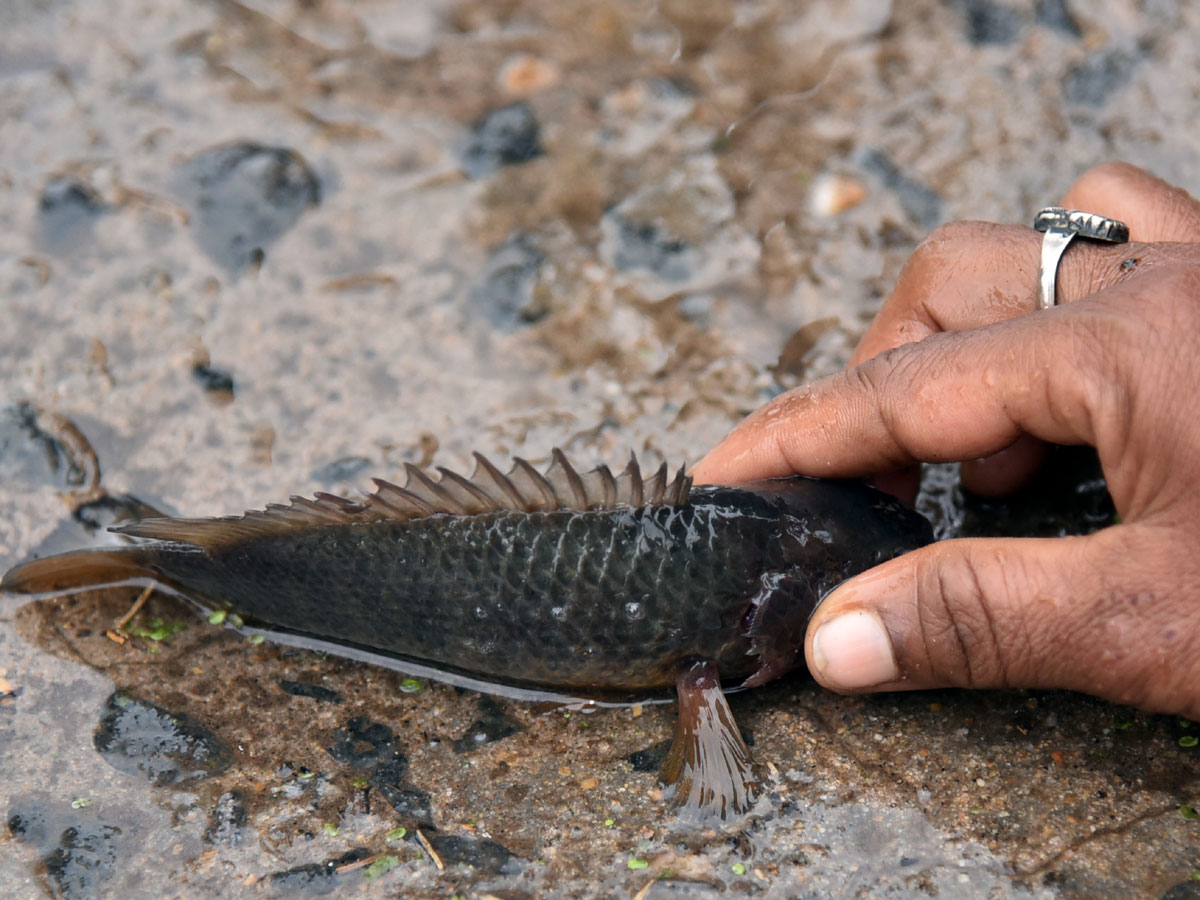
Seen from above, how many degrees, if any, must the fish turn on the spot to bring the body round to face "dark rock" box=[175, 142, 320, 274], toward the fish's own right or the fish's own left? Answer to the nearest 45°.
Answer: approximately 135° to the fish's own left

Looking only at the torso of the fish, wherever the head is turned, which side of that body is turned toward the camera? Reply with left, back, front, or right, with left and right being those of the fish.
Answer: right

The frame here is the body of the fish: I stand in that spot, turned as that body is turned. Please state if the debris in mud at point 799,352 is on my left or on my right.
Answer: on my left

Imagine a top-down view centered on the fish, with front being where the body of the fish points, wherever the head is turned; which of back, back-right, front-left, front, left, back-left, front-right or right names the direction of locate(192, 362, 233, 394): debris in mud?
back-left

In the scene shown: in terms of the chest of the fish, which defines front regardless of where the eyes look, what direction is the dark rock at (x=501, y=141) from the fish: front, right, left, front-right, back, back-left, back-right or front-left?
left

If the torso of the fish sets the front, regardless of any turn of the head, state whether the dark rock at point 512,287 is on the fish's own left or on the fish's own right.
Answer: on the fish's own left

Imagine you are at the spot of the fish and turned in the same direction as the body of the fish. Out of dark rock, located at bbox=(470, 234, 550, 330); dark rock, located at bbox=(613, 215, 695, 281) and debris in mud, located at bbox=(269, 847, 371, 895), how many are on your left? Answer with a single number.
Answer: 2

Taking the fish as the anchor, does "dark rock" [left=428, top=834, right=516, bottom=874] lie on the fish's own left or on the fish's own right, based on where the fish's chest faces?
on the fish's own right

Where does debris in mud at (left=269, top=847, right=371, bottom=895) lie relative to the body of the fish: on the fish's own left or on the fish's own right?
on the fish's own right

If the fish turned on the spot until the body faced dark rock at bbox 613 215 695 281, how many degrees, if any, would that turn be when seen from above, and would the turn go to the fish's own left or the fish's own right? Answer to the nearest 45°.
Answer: approximately 90° to the fish's own left

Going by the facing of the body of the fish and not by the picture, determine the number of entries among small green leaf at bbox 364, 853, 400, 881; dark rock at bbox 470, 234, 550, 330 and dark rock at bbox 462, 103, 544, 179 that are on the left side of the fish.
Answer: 2
